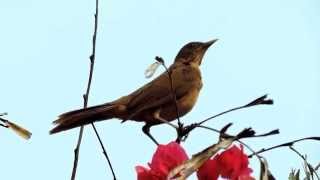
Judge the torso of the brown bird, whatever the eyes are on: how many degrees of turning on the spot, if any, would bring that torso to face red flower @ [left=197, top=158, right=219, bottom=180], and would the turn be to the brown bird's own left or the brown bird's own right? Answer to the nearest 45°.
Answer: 0° — it already faces it

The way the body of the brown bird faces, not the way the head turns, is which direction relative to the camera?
to the viewer's right

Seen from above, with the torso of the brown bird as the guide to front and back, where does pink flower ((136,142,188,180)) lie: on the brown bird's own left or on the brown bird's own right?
on the brown bird's own right

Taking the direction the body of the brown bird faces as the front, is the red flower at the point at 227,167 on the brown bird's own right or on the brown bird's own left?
on the brown bird's own right
